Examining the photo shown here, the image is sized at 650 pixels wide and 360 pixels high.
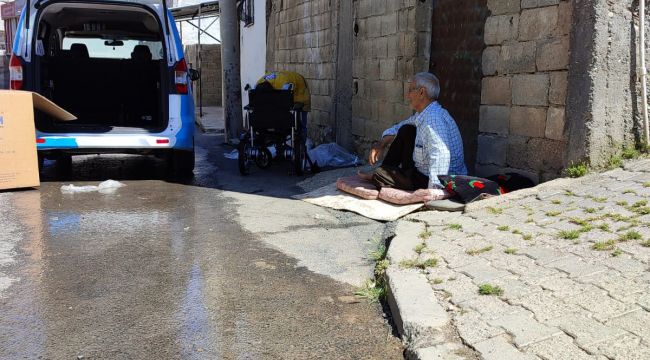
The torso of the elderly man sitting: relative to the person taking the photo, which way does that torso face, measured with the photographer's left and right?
facing to the left of the viewer

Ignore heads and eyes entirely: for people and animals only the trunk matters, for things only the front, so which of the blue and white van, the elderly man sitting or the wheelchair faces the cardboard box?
the elderly man sitting

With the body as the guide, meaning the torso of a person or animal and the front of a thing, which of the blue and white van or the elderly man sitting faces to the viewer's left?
the elderly man sitting

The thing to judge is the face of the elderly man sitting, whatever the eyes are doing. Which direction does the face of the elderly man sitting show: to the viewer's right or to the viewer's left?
to the viewer's left

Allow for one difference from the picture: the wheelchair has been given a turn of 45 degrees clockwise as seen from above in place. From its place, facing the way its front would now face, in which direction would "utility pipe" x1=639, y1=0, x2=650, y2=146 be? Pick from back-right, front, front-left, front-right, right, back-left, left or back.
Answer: right

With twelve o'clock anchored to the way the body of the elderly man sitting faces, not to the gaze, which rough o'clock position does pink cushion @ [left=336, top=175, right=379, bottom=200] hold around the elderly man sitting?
The pink cushion is roughly at 1 o'clock from the elderly man sitting.

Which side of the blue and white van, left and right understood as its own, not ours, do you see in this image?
back

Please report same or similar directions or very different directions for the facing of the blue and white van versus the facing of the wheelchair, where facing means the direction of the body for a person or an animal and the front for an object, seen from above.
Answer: same or similar directions

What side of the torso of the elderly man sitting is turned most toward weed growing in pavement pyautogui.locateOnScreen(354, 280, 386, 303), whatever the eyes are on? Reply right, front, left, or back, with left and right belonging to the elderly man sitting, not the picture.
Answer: left

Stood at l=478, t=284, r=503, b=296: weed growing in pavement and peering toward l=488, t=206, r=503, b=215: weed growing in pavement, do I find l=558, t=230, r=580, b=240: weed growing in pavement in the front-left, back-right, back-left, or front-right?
front-right

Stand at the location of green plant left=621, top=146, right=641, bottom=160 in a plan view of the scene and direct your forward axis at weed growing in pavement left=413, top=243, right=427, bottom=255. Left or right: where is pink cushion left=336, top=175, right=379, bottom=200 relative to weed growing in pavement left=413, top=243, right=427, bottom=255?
right

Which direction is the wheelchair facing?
away from the camera

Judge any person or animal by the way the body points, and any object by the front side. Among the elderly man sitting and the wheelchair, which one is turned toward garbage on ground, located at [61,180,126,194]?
the elderly man sitting
